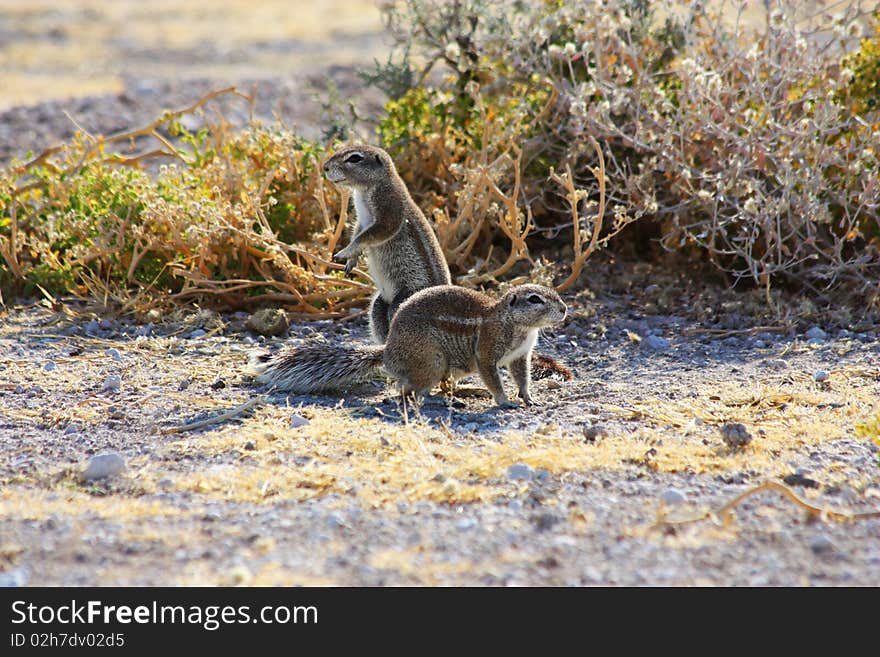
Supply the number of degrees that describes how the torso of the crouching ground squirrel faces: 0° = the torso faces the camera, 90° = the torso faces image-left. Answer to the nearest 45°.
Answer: approximately 270°

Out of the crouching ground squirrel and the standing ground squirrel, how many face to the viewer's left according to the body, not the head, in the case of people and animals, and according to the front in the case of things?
1

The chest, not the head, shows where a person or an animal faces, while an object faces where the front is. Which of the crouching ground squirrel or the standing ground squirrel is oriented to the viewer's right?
the crouching ground squirrel

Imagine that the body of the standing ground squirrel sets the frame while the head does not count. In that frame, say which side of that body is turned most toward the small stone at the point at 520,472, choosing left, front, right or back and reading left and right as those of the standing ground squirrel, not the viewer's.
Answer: left

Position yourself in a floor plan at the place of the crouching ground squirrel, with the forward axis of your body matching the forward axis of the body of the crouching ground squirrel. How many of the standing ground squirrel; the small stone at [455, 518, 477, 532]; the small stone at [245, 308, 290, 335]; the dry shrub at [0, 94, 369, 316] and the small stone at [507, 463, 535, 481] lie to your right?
2

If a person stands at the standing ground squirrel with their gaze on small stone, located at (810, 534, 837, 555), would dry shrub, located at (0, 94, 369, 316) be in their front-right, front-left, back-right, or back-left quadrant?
back-right

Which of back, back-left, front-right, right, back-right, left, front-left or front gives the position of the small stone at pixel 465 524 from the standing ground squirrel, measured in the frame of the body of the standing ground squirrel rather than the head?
left

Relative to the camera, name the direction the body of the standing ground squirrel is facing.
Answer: to the viewer's left

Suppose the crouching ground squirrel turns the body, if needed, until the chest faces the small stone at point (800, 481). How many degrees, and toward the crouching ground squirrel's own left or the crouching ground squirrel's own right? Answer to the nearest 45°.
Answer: approximately 45° to the crouching ground squirrel's own right

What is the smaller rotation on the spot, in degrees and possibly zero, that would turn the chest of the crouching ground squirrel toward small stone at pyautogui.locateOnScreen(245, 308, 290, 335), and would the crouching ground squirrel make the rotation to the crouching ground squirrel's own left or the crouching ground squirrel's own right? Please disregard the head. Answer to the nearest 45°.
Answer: approximately 135° to the crouching ground squirrel's own left

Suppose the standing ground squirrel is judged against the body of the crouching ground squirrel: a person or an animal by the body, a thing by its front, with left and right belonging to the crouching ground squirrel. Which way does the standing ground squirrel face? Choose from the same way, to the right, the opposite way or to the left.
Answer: the opposite way

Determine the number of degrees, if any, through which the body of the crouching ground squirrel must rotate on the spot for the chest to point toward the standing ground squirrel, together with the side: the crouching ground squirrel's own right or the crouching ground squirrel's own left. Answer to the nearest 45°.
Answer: approximately 90° to the crouching ground squirrel's own left

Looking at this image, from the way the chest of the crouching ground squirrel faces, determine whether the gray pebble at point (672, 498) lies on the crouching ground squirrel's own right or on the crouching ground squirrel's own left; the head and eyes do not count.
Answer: on the crouching ground squirrel's own right

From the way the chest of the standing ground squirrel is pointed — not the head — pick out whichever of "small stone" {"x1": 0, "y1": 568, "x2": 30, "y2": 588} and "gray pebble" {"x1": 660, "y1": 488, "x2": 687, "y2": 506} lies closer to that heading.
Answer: the small stone

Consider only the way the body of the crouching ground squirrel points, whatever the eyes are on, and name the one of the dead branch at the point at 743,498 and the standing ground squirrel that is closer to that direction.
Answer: the dead branch

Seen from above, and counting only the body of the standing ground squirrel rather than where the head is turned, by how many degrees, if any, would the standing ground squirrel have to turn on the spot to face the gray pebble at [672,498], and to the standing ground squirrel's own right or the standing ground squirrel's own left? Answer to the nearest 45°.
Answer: approximately 90° to the standing ground squirrel's own left
